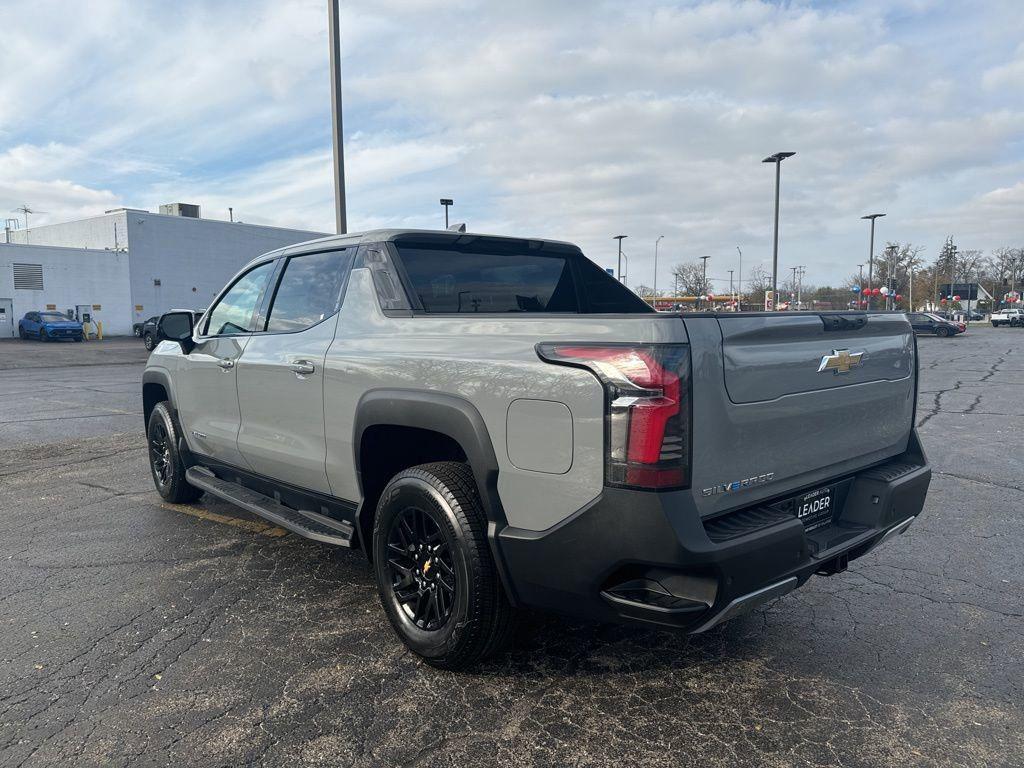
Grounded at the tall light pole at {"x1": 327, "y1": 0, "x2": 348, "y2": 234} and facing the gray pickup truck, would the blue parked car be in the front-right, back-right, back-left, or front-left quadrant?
back-right

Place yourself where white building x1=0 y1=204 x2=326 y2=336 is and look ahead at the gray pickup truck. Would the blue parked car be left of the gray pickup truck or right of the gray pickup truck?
right

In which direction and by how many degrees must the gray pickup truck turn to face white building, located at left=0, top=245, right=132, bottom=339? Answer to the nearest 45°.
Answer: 0° — it already faces it

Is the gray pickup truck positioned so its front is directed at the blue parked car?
yes

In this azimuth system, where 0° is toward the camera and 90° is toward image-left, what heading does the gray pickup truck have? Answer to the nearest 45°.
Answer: approximately 135°

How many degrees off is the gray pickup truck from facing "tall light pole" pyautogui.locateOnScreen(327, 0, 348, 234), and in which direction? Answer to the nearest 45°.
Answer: approximately 45° to its right
